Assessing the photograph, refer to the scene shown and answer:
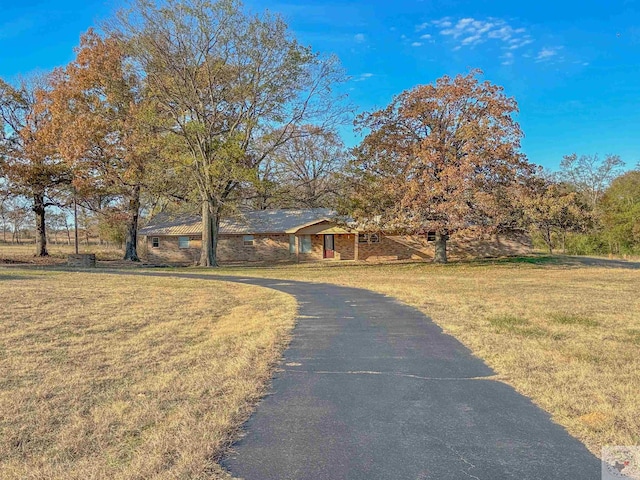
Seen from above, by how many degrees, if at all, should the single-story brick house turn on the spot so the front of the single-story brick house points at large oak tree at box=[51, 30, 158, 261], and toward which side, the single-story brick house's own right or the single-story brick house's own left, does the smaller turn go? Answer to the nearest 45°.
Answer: approximately 45° to the single-story brick house's own right

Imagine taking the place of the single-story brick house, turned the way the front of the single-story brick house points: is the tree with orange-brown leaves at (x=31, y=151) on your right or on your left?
on your right

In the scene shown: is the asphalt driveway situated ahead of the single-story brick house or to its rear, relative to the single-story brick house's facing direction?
ahead

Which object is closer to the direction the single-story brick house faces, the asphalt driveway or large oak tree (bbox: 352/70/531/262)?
the asphalt driveway

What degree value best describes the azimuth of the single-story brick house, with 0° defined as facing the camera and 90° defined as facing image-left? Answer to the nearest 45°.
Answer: approximately 0°

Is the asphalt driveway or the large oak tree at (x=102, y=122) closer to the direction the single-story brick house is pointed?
the asphalt driveway

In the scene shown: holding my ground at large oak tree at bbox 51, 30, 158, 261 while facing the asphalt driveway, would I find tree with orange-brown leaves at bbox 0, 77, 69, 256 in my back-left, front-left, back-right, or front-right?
back-right
